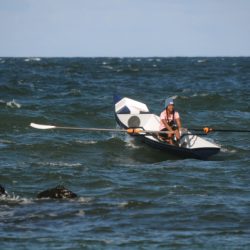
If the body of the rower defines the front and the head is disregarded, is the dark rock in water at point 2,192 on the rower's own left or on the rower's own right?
on the rower's own right

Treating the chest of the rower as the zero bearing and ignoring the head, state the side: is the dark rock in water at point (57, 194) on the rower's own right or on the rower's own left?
on the rower's own right

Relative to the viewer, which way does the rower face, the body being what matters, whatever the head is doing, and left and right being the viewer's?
facing the viewer and to the right of the viewer

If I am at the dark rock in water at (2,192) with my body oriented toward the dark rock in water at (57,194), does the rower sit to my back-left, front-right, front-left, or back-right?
front-left
